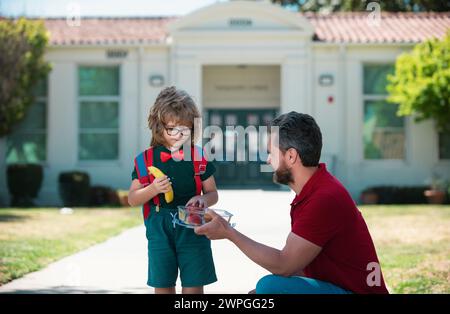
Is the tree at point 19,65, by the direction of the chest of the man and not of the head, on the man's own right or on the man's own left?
on the man's own right

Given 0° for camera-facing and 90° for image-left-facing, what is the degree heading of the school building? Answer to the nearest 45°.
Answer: approximately 0°

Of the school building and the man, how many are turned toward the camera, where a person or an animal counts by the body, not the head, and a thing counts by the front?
1

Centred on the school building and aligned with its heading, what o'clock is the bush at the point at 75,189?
The bush is roughly at 2 o'clock from the school building.

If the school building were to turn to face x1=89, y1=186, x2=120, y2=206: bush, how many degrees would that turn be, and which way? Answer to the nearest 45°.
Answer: approximately 45° to its right

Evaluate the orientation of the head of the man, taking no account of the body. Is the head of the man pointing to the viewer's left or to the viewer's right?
to the viewer's left

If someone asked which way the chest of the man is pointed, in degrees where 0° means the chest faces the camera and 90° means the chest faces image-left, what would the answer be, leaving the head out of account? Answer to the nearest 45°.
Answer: approximately 90°

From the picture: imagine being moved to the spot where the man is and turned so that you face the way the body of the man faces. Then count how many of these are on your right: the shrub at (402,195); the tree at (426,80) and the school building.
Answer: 3

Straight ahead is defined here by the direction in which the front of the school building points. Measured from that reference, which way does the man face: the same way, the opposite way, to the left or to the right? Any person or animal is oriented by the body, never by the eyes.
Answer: to the right

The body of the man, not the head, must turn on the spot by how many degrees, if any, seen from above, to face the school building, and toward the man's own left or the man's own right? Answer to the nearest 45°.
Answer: approximately 90° to the man's own right
